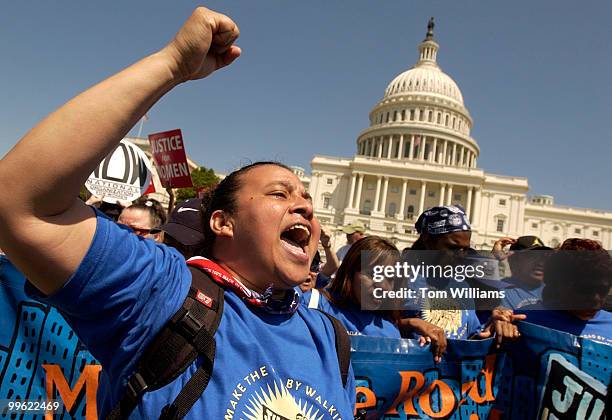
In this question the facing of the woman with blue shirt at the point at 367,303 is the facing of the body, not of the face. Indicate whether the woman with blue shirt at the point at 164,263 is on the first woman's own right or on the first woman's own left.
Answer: on the first woman's own right

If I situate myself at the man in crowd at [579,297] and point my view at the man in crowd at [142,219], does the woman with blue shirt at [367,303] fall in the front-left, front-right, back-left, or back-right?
front-left

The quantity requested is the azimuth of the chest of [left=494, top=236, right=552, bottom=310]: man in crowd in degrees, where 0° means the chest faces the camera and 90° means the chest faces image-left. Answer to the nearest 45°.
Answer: approximately 315°

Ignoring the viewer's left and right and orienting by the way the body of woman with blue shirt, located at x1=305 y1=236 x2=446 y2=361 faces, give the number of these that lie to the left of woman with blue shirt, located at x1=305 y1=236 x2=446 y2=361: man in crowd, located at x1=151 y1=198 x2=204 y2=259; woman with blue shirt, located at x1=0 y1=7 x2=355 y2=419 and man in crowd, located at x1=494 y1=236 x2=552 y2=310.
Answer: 1

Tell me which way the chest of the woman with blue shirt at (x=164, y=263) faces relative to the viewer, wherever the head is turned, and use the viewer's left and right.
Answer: facing the viewer and to the right of the viewer

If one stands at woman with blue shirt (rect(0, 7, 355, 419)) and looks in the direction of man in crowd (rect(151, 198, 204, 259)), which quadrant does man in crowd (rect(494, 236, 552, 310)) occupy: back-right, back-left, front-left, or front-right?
front-right

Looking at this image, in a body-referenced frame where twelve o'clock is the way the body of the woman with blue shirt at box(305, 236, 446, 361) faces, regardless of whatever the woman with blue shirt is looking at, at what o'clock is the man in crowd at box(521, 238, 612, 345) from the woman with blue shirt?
The man in crowd is roughly at 10 o'clock from the woman with blue shirt.

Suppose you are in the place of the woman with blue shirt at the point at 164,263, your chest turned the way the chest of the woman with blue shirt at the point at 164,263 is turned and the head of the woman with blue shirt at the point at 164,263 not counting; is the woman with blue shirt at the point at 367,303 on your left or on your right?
on your left

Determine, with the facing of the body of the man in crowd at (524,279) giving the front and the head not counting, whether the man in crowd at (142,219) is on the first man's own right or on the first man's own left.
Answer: on the first man's own right

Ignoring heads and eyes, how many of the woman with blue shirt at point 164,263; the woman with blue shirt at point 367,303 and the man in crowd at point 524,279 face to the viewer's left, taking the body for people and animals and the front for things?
0

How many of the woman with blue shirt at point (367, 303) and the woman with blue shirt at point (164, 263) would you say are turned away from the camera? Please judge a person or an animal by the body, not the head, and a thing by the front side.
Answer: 0

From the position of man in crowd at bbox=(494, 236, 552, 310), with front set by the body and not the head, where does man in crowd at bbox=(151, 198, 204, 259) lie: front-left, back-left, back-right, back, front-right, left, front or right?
right

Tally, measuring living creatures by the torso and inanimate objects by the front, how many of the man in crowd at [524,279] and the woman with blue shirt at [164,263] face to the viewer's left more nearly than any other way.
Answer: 0

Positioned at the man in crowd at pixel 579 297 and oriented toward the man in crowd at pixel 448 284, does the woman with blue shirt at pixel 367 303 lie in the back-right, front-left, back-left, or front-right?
front-left

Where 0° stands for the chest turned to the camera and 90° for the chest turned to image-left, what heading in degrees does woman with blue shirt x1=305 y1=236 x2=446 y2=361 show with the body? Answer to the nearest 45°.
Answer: approximately 315°
